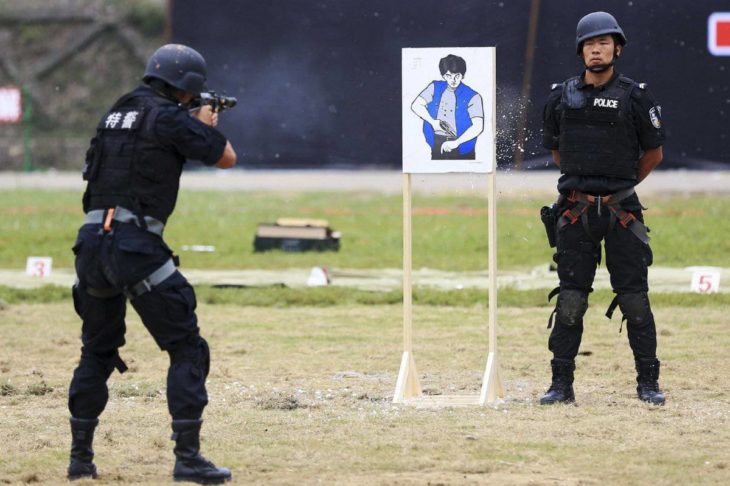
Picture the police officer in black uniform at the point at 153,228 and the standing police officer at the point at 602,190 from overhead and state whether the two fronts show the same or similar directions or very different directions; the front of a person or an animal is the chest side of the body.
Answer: very different directions

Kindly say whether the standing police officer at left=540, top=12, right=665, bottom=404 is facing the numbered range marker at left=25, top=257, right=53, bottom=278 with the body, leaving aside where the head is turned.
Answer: no

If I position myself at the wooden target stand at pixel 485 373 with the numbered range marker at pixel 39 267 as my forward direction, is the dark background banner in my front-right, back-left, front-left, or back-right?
front-right

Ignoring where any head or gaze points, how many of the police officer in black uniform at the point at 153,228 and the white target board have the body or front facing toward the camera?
1

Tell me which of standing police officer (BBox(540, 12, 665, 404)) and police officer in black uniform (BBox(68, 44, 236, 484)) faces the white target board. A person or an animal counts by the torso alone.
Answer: the police officer in black uniform

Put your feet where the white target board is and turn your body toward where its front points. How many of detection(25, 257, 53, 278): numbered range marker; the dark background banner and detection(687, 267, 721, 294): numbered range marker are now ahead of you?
0

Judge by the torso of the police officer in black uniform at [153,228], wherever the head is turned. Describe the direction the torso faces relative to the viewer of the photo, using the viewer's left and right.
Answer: facing away from the viewer and to the right of the viewer

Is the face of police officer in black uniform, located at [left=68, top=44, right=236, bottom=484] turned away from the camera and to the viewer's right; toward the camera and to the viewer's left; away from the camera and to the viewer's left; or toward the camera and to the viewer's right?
away from the camera and to the viewer's right

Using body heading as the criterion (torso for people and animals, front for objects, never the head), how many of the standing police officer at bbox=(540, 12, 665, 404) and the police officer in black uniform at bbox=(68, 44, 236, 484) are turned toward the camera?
1

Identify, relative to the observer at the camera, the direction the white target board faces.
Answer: facing the viewer

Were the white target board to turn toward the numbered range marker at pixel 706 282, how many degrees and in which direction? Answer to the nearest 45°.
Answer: approximately 135° to its left

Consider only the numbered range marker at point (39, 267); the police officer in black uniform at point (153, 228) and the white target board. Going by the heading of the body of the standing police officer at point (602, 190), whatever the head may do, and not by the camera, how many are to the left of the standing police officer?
0

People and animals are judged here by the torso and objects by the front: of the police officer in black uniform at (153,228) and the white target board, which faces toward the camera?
the white target board

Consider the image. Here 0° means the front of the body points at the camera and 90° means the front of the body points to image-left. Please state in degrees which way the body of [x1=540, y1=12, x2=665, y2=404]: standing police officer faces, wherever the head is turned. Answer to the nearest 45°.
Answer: approximately 0°

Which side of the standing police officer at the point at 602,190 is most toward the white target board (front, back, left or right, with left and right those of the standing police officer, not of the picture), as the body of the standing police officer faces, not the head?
right

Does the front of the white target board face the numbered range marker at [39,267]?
no

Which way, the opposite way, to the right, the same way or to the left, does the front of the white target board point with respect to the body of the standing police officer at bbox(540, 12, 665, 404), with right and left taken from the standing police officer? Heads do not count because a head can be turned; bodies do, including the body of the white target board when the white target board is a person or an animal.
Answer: the same way
